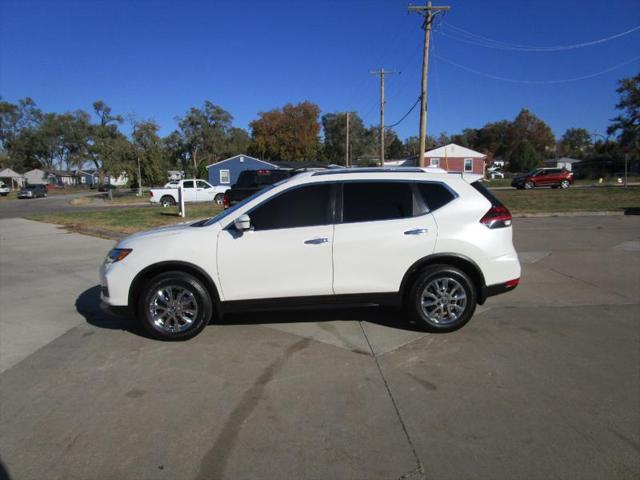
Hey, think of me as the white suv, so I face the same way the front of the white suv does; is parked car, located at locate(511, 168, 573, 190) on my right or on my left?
on my right

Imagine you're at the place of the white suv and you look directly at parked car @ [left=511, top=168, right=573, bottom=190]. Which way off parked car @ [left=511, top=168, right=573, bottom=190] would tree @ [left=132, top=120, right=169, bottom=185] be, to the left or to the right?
left

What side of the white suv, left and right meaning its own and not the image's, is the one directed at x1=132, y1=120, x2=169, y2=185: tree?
right

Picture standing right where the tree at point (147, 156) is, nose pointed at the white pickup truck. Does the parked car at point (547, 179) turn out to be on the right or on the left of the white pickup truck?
left

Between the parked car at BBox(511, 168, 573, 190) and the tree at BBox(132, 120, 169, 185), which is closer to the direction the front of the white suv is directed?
the tree

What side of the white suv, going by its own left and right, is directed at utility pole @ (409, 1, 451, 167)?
right

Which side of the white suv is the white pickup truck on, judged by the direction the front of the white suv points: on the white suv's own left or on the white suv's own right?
on the white suv's own right

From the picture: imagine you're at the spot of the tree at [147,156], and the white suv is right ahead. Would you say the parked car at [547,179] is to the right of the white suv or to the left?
left

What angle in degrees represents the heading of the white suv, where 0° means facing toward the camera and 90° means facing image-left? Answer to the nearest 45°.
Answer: approximately 90°
